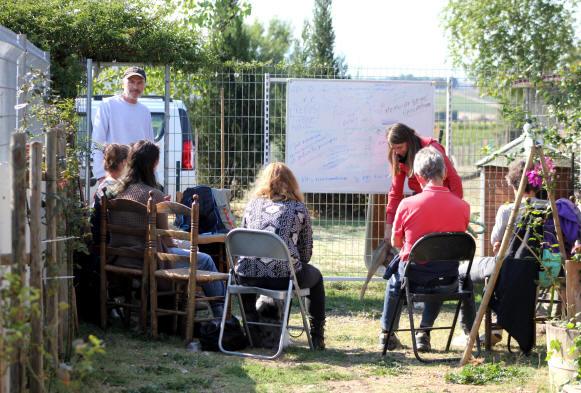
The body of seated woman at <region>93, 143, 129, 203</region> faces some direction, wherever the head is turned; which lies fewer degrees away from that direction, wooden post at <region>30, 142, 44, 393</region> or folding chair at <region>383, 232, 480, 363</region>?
the folding chair

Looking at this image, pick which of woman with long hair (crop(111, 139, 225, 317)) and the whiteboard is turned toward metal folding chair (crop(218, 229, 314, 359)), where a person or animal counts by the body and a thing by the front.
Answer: the whiteboard

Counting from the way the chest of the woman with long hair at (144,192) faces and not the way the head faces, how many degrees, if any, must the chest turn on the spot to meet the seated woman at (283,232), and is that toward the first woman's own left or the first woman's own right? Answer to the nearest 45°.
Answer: approximately 90° to the first woman's own right

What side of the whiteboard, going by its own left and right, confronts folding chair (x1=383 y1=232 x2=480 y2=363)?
front

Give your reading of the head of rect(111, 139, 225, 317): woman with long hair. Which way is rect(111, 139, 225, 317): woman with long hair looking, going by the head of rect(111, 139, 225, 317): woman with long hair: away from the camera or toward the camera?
away from the camera

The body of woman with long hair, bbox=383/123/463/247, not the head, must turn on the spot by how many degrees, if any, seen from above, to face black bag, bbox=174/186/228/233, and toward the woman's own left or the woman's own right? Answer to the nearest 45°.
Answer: approximately 45° to the woman's own right

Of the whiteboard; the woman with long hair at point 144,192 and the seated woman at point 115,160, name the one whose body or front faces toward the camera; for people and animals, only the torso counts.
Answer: the whiteboard

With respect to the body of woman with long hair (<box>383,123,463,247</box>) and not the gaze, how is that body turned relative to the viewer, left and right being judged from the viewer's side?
facing the viewer and to the left of the viewer

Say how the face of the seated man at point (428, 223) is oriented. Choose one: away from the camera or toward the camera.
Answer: away from the camera

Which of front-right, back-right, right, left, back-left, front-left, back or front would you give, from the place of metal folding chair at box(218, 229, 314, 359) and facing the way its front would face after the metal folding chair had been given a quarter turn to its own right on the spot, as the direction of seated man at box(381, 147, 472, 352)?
front-left

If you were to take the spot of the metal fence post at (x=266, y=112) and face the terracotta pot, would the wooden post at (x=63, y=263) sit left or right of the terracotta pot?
right

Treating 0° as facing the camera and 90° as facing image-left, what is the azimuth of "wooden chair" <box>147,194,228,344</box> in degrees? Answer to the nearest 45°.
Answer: approximately 225°

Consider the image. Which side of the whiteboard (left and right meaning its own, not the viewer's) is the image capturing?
front

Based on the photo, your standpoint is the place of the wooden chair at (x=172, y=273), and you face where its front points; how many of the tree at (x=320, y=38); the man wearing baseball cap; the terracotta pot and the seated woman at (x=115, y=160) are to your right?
1

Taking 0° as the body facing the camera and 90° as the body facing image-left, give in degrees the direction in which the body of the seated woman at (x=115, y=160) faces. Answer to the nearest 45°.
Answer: approximately 225°
